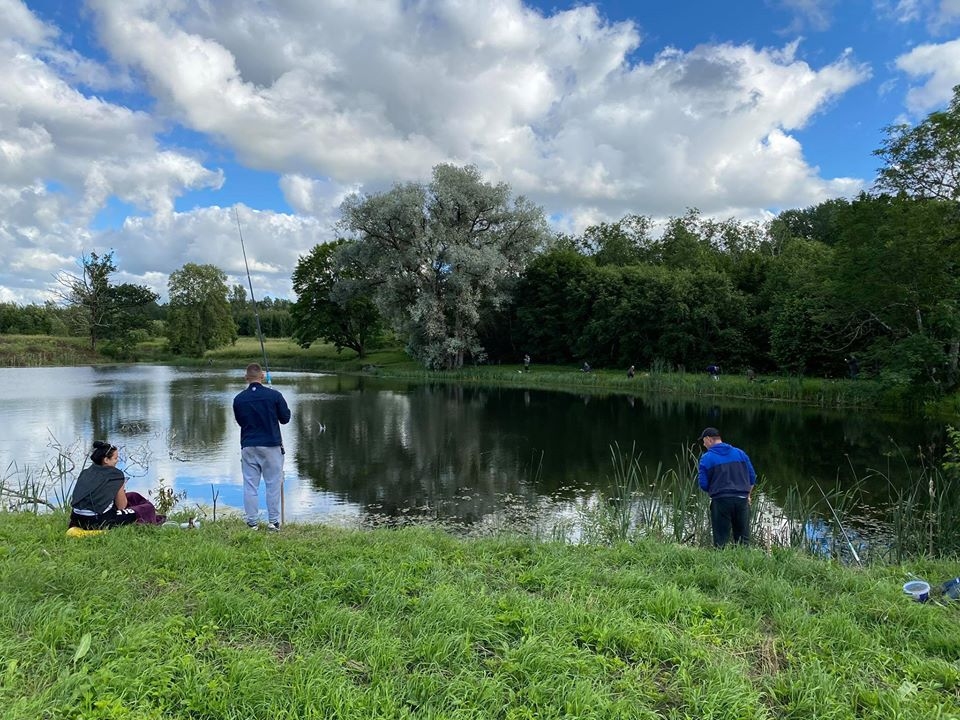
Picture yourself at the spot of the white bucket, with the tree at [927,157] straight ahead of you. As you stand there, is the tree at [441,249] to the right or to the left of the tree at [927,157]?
left

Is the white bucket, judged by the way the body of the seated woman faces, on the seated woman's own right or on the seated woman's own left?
on the seated woman's own right

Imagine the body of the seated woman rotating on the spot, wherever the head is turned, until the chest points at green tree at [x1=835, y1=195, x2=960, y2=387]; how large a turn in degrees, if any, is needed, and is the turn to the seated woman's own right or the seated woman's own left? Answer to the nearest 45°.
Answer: approximately 45° to the seated woman's own right

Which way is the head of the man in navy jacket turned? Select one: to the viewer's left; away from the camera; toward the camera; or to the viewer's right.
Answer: away from the camera

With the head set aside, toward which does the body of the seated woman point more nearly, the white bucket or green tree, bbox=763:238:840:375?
the green tree

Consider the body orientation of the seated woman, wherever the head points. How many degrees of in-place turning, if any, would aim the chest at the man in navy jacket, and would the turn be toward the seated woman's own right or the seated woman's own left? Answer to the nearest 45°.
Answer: approximately 45° to the seated woman's own right

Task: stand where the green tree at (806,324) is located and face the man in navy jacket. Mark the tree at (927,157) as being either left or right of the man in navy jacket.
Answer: left

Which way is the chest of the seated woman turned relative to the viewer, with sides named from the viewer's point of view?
facing away from the viewer and to the right of the viewer

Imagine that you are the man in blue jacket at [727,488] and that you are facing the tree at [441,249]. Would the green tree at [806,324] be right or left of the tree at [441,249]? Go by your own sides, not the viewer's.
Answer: right

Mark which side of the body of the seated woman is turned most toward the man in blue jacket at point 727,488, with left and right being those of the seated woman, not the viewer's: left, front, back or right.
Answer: right

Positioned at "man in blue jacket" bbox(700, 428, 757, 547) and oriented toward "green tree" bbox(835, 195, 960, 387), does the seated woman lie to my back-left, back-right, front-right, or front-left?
back-left

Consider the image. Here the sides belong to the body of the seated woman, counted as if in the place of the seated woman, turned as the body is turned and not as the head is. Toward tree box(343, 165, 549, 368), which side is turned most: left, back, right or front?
front

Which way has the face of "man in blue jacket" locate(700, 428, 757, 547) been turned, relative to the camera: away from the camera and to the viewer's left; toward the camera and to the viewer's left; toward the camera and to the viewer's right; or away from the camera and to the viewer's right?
away from the camera and to the viewer's left

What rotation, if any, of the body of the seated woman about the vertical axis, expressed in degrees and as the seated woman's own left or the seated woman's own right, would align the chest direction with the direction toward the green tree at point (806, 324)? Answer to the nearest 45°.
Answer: approximately 45° to the seated woman's own right

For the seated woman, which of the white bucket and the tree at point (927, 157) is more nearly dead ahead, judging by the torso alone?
the tree
